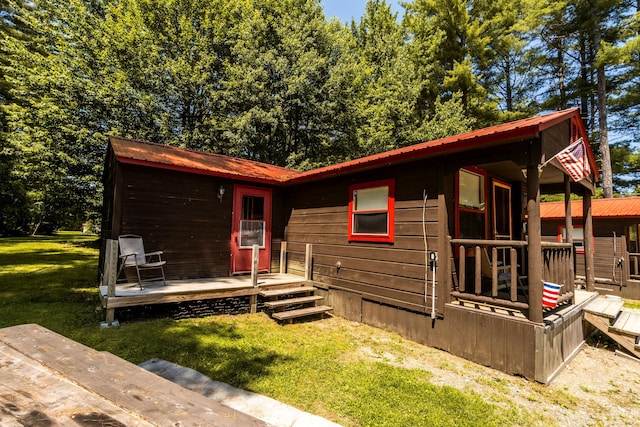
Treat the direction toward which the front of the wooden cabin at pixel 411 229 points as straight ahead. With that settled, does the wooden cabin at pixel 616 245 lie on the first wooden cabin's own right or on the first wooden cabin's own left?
on the first wooden cabin's own left
